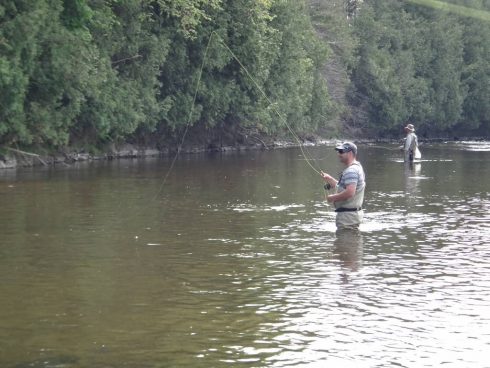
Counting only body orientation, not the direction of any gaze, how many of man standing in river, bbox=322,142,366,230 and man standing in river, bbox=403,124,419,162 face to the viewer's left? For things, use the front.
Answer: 2

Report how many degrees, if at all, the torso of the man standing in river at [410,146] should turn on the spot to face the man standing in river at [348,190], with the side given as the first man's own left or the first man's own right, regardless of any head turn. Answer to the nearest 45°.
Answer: approximately 90° to the first man's own left

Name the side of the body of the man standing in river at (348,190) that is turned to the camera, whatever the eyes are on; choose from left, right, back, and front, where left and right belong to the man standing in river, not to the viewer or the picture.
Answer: left

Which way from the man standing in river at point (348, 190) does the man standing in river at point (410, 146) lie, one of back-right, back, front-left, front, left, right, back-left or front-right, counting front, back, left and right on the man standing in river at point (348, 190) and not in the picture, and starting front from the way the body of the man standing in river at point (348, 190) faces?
right

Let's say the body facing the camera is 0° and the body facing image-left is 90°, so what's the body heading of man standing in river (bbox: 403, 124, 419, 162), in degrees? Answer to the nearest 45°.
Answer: approximately 90°
